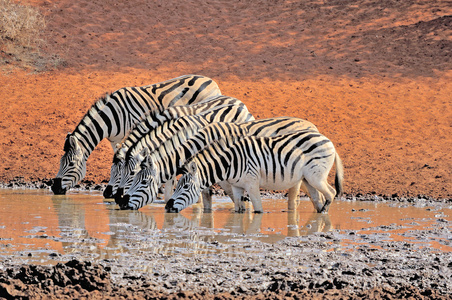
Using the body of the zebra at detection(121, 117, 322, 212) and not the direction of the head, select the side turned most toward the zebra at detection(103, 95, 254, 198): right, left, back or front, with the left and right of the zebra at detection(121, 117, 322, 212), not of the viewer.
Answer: right

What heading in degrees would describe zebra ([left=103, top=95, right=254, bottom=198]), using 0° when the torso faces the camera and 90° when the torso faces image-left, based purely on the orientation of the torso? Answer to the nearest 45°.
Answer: approximately 90°

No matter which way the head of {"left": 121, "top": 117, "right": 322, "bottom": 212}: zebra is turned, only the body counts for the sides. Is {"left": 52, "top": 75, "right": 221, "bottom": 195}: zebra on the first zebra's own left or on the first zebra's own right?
on the first zebra's own right

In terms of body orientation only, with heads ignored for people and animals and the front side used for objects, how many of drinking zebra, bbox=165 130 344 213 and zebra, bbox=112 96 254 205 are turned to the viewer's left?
2

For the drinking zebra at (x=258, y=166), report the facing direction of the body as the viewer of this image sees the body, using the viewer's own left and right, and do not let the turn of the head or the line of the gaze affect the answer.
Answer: facing to the left of the viewer

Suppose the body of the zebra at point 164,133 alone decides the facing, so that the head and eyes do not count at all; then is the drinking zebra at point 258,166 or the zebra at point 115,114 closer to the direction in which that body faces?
the zebra

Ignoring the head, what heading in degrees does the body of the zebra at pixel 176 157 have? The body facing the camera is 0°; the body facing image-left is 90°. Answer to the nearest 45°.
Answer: approximately 90°

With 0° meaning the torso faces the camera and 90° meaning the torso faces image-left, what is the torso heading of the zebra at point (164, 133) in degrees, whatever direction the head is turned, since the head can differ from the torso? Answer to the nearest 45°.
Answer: approximately 90°
